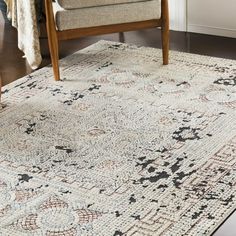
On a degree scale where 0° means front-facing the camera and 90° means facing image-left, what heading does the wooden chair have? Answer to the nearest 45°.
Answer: approximately 315°
